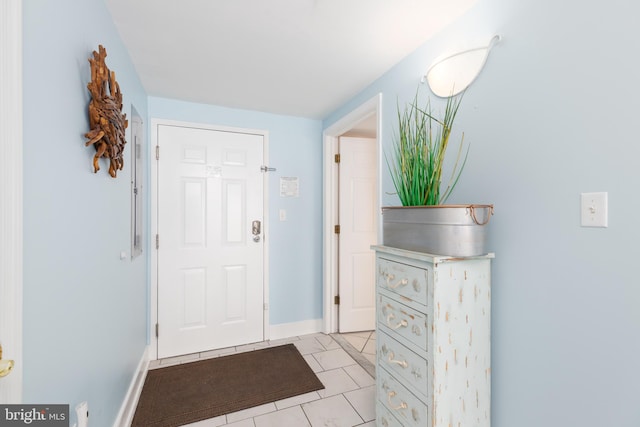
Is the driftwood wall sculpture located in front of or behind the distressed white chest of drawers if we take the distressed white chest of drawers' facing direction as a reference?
in front

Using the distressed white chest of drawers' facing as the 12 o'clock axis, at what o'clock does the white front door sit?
The white front door is roughly at 2 o'clock from the distressed white chest of drawers.

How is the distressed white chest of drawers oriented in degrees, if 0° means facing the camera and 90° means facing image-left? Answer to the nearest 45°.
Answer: approximately 45°

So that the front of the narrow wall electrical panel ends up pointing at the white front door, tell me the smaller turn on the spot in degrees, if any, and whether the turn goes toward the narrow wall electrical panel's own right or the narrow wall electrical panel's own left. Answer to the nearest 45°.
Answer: approximately 45° to the narrow wall electrical panel's own left

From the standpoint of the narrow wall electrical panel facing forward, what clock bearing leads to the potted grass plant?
The potted grass plant is roughly at 2 o'clock from the narrow wall electrical panel.

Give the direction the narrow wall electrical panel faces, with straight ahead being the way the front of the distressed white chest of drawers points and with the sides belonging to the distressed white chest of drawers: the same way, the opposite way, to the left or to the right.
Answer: the opposite way

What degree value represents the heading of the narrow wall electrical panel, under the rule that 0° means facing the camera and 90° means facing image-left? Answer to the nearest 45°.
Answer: approximately 270°

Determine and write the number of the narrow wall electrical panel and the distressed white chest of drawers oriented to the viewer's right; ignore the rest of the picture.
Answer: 1

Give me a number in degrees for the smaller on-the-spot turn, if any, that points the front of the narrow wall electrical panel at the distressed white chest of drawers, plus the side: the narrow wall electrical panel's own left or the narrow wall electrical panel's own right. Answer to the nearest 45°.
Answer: approximately 45° to the narrow wall electrical panel's own right
